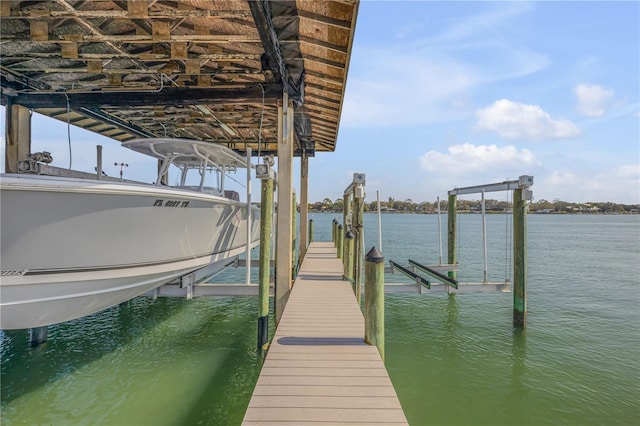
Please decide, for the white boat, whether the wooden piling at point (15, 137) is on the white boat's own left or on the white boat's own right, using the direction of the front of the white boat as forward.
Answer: on the white boat's own right

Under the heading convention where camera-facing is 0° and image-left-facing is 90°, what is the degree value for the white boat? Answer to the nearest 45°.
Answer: approximately 45°

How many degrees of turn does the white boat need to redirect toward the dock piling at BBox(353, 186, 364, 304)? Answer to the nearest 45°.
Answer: approximately 135° to its left

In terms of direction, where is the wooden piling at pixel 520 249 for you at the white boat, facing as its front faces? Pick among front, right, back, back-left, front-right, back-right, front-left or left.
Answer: back-left
